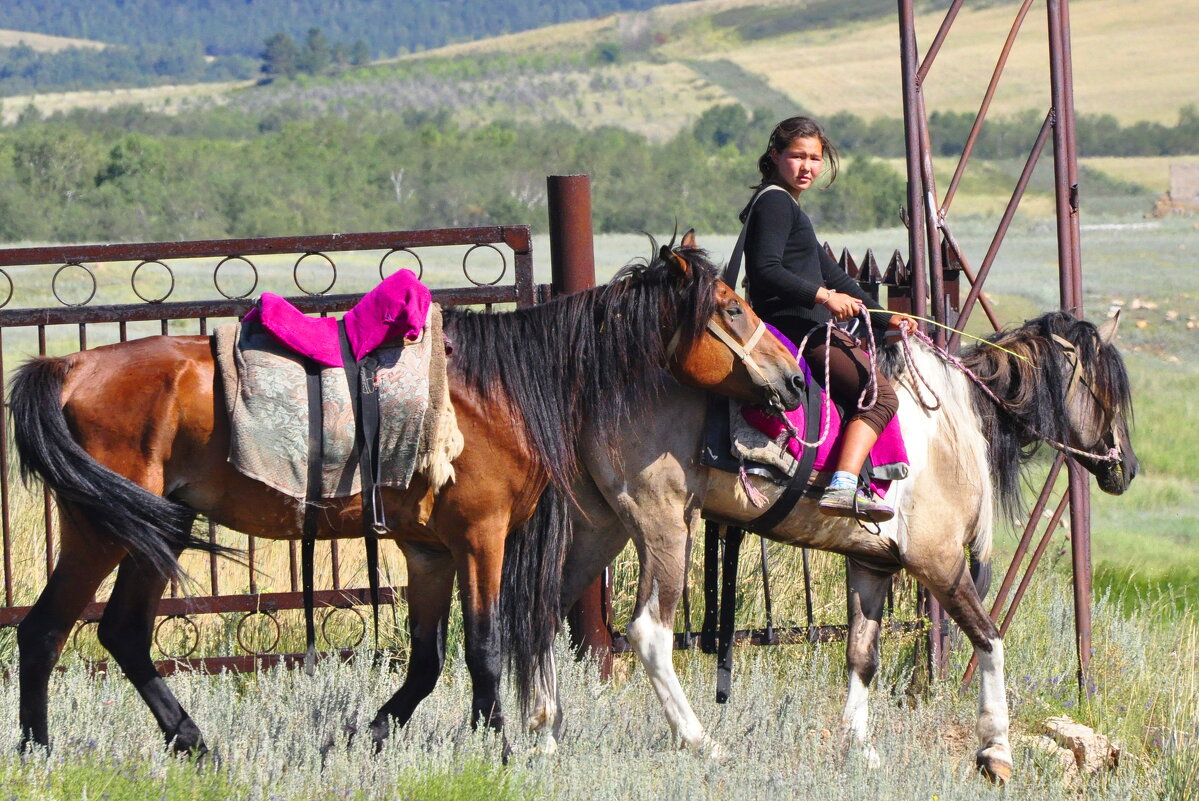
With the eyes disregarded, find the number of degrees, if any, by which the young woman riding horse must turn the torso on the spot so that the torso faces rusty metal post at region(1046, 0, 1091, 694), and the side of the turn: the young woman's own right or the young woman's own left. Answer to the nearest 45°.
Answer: approximately 45° to the young woman's own left

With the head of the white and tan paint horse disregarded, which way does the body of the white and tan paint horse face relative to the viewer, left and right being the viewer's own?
facing to the right of the viewer

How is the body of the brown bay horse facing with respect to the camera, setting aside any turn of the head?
to the viewer's right

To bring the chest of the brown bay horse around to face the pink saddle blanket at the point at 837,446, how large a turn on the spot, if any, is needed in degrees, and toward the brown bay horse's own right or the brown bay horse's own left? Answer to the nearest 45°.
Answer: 0° — it already faces it

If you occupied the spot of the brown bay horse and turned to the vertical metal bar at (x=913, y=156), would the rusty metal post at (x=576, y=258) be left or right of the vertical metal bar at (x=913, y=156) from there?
left
